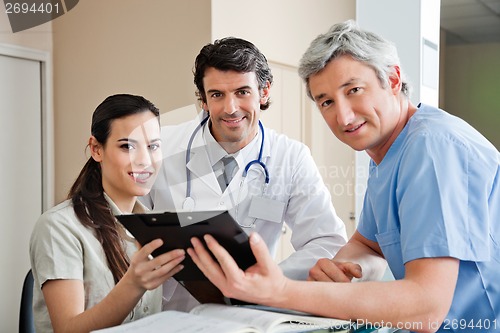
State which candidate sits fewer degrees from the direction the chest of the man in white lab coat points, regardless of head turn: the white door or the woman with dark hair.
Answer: the woman with dark hair

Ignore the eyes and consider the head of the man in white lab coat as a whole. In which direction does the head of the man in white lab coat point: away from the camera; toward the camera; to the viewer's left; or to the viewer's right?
toward the camera

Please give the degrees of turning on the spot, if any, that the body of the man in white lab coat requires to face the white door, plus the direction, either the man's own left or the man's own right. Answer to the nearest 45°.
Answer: approximately 135° to the man's own right

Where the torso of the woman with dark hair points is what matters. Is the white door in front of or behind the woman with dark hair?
behind

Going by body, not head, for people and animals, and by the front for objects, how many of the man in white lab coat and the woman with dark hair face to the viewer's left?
0

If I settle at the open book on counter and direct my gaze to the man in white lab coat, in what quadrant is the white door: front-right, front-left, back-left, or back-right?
front-left

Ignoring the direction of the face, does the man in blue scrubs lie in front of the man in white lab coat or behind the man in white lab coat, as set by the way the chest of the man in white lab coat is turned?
in front

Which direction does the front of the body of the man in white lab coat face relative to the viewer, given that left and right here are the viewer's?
facing the viewer

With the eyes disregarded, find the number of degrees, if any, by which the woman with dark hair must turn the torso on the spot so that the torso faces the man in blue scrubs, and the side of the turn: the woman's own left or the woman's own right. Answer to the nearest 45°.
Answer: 0° — they already face them

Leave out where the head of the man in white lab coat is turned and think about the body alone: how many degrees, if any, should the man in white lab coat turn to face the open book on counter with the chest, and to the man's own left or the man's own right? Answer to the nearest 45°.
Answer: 0° — they already face it

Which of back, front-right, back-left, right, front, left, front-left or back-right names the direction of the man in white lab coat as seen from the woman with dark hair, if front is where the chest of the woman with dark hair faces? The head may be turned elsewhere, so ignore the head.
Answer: left

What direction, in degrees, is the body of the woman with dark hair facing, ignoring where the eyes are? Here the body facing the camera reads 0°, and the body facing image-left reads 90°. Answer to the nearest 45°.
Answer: approximately 315°
